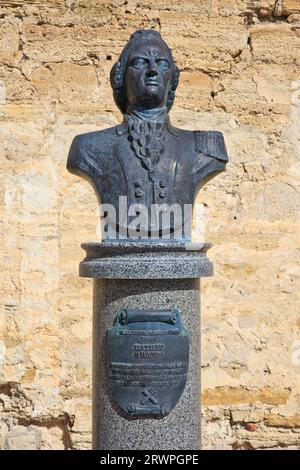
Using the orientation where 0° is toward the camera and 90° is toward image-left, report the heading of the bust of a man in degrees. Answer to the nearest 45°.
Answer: approximately 0°
